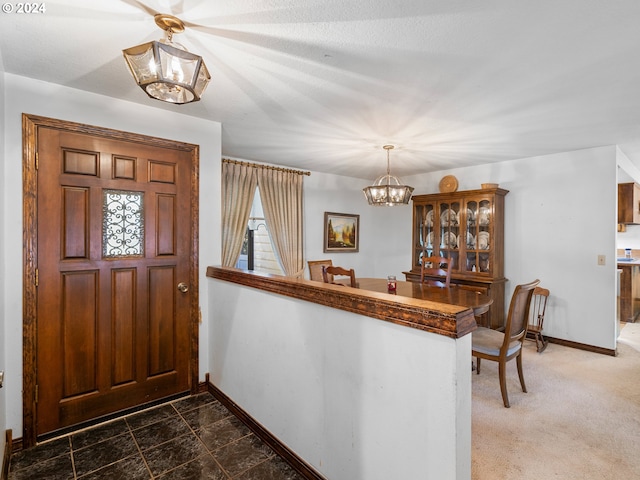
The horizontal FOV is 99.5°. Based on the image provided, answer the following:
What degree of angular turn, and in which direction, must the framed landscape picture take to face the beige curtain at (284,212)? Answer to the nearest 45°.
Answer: approximately 90° to its right

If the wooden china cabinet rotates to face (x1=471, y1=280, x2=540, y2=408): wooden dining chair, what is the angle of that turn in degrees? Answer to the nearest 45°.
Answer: approximately 45° to its left

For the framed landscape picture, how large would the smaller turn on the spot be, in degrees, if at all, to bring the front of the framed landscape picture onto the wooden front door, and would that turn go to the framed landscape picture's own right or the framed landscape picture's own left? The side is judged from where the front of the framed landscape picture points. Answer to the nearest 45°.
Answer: approximately 90° to the framed landscape picture's own right

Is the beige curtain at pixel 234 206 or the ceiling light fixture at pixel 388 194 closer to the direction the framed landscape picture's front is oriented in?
the ceiling light fixture

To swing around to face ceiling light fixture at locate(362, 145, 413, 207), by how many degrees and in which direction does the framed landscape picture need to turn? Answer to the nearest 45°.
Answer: approximately 45° to its right

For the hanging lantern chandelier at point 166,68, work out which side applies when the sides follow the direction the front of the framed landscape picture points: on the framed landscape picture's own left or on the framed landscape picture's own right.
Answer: on the framed landscape picture's own right

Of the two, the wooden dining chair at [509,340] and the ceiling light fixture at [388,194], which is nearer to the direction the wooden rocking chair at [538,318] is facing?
the ceiling light fixture

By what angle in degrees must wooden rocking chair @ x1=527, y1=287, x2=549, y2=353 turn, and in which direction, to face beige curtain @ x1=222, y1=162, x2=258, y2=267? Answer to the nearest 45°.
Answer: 0° — it already faces it

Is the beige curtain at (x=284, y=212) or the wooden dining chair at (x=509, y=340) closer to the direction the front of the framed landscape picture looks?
the wooden dining chair
